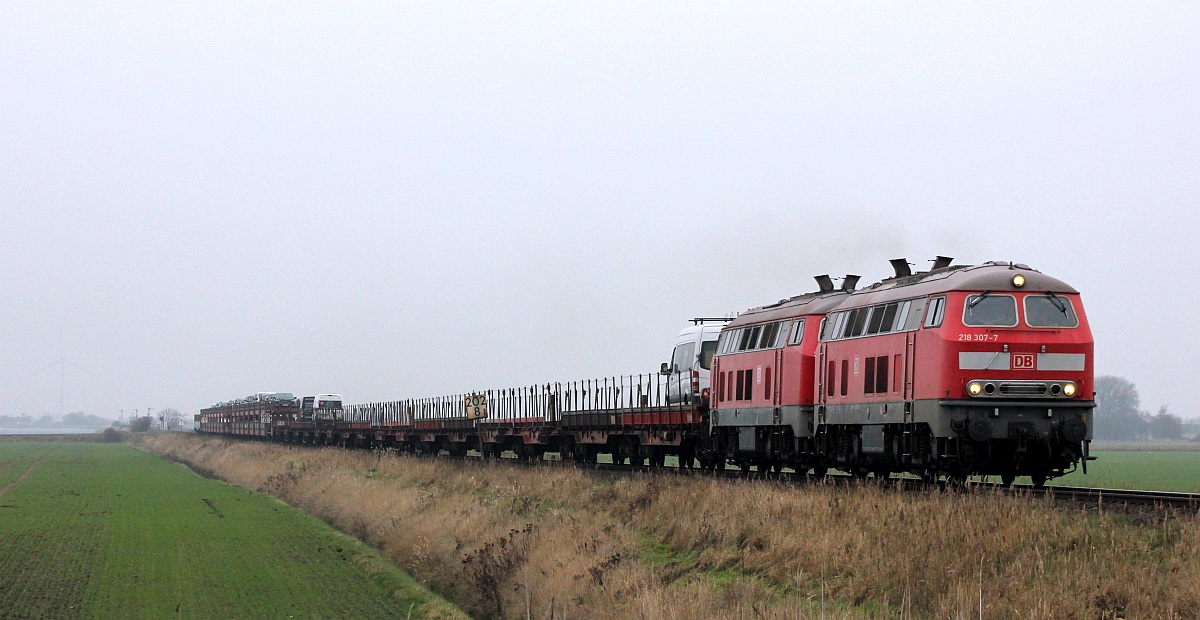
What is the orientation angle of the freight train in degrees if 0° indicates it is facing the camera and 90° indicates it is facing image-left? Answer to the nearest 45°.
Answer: approximately 315°
